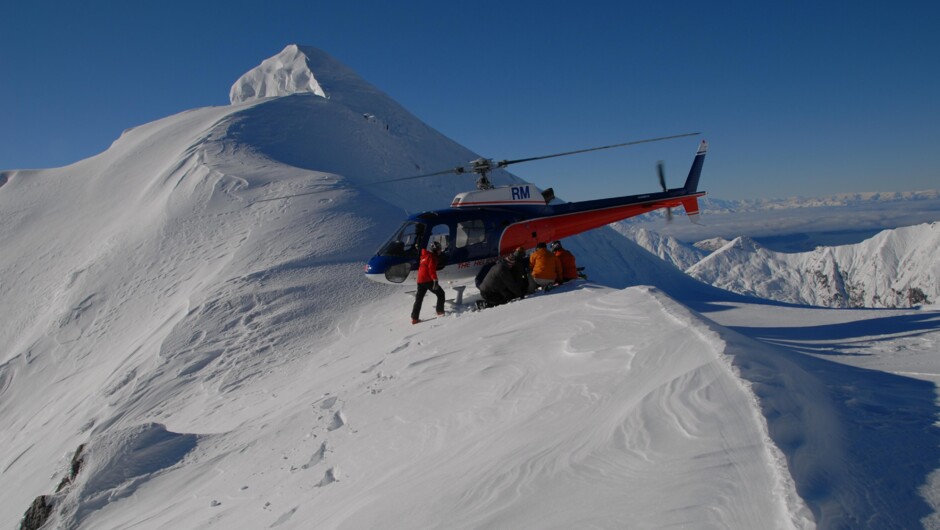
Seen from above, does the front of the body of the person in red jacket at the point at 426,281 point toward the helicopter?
yes

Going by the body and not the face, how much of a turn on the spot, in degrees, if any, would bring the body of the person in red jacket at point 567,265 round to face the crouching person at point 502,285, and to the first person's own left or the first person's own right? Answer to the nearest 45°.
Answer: approximately 45° to the first person's own left

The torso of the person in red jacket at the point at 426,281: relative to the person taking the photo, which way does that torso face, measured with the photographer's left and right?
facing away from the viewer and to the right of the viewer

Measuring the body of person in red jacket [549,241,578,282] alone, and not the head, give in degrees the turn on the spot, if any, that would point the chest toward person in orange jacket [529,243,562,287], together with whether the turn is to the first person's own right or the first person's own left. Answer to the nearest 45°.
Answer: approximately 45° to the first person's own left

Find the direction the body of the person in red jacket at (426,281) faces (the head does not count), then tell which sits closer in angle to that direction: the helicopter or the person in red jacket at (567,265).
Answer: the helicopter
